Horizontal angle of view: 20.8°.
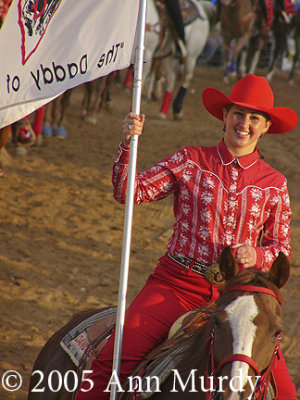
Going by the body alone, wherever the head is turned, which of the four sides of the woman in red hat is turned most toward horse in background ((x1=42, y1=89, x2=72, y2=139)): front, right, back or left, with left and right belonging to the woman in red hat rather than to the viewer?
back

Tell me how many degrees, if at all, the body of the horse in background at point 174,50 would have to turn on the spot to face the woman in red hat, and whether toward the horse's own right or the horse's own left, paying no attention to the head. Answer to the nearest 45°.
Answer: approximately 45° to the horse's own left

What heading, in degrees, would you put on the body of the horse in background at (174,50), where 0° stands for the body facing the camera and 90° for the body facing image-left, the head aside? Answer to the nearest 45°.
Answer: approximately 45°

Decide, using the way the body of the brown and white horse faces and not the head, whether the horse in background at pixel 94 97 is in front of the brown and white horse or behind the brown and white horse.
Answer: behind

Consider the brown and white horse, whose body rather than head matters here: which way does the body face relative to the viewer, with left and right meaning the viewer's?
facing the viewer and to the right of the viewer

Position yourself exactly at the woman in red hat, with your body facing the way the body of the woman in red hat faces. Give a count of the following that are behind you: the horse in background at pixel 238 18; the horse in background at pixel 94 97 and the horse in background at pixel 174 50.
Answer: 3

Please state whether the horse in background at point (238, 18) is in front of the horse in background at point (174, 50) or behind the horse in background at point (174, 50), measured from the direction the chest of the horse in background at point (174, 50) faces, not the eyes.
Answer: behind

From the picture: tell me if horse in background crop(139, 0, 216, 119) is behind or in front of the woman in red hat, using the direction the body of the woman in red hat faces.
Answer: behind

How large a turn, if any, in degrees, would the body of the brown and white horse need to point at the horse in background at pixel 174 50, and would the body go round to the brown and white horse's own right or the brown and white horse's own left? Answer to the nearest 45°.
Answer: approximately 135° to the brown and white horse's own left

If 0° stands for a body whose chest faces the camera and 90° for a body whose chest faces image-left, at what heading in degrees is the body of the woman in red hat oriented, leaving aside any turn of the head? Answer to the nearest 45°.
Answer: approximately 0°
